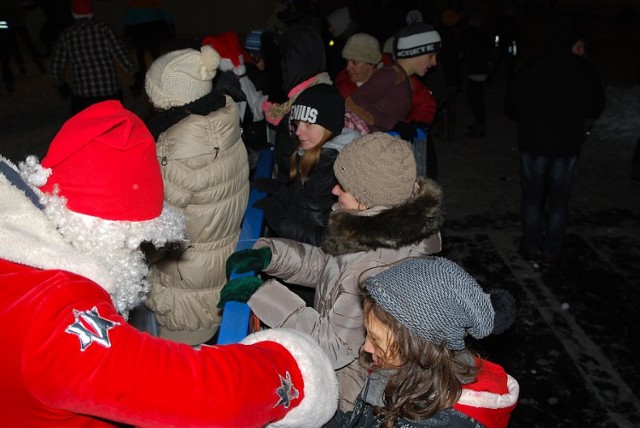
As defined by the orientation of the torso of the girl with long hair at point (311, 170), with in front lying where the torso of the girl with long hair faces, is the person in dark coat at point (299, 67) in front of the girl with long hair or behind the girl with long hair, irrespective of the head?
behind

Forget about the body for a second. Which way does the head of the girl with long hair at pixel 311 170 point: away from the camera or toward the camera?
toward the camera

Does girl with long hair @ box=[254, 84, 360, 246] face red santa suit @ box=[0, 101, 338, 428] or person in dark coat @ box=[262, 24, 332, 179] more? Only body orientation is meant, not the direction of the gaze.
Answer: the red santa suit

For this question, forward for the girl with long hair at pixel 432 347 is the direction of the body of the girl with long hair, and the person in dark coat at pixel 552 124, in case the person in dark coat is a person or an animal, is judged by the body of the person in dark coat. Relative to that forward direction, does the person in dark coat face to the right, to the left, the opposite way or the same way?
to the right

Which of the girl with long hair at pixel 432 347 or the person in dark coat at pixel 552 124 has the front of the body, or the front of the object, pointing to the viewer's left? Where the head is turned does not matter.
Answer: the girl with long hair

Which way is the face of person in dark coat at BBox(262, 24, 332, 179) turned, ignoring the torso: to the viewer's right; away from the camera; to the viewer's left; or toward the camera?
away from the camera

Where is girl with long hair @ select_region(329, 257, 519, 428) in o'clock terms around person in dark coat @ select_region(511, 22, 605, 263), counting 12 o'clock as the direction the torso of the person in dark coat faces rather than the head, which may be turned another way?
The girl with long hair is roughly at 6 o'clock from the person in dark coat.

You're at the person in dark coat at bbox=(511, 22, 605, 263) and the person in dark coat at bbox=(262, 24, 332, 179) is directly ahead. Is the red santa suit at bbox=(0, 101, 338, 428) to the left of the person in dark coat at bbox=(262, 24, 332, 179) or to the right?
left

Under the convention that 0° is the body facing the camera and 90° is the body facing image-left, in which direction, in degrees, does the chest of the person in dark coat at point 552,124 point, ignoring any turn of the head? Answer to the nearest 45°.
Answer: approximately 180°

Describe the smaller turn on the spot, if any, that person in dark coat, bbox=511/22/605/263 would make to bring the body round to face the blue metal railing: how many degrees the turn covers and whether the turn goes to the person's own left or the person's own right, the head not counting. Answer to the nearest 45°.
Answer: approximately 135° to the person's own left

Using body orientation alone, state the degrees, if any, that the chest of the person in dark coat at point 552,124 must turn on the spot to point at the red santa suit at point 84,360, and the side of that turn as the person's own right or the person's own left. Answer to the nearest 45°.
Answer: approximately 180°

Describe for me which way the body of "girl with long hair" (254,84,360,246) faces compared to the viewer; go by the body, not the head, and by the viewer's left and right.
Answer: facing the viewer and to the left of the viewer

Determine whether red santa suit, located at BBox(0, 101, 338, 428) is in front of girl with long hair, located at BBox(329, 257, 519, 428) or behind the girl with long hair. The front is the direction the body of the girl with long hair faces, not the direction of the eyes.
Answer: in front

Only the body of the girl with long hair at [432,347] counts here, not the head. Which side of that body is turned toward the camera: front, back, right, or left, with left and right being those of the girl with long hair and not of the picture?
left

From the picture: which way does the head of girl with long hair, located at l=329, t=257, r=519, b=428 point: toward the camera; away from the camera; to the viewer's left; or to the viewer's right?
to the viewer's left
